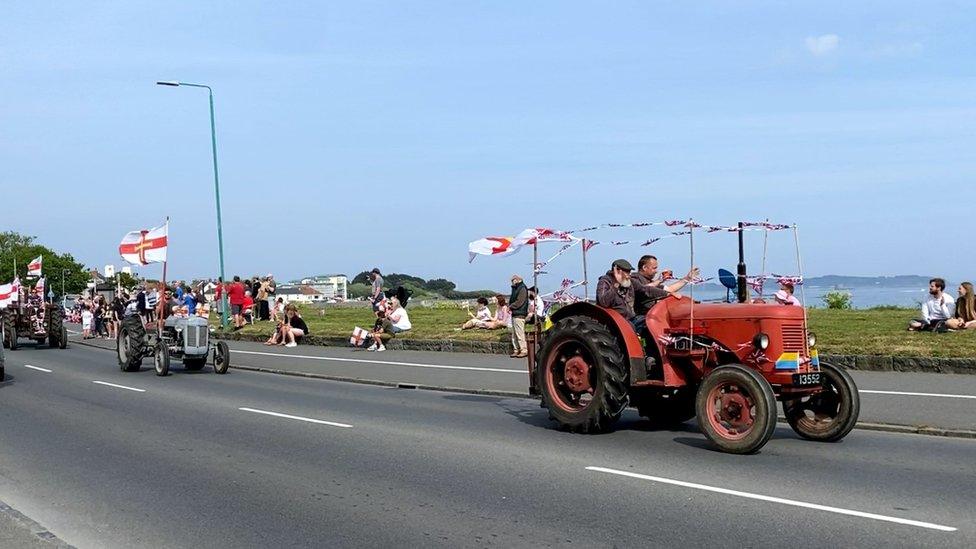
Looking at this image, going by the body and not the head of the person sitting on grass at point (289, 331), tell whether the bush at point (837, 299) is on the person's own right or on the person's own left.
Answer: on the person's own left

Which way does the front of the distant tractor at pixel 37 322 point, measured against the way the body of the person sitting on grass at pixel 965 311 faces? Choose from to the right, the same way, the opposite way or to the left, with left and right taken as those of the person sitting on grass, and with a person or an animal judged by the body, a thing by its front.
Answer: to the left

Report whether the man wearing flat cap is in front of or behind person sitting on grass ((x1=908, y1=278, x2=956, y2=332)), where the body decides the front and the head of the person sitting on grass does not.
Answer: in front

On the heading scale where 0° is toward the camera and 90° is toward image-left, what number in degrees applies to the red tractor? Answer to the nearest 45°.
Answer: approximately 315°

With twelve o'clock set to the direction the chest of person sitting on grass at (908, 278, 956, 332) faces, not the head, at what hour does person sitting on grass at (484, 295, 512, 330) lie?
person sitting on grass at (484, 295, 512, 330) is roughly at 2 o'clock from person sitting on grass at (908, 278, 956, 332).

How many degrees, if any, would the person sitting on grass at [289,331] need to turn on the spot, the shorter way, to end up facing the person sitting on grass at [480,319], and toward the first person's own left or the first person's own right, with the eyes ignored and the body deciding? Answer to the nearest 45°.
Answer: approximately 90° to the first person's own left

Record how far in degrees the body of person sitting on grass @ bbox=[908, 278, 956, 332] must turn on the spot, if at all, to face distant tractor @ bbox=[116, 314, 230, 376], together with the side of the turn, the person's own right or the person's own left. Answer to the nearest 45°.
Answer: approximately 45° to the person's own right

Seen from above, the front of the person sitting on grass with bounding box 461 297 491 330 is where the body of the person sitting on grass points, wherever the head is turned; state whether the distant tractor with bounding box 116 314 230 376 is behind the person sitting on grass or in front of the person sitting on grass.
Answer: in front

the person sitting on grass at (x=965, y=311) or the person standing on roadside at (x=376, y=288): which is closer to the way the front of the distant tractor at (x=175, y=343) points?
the person sitting on grass

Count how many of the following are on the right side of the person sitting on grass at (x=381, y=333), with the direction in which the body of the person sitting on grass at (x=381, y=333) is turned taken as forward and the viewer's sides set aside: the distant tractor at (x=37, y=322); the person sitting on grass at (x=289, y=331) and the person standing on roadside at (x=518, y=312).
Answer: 2

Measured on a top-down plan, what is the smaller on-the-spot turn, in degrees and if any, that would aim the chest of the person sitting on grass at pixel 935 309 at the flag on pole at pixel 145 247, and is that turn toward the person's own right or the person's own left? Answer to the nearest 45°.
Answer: approximately 45° to the person's own right

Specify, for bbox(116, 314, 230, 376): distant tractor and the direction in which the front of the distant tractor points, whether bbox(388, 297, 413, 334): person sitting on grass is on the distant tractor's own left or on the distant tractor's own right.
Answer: on the distant tractor's own left
